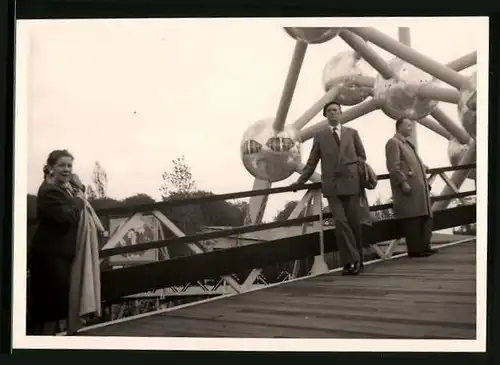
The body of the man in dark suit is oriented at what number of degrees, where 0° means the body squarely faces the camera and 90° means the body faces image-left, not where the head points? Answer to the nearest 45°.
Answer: approximately 0°
